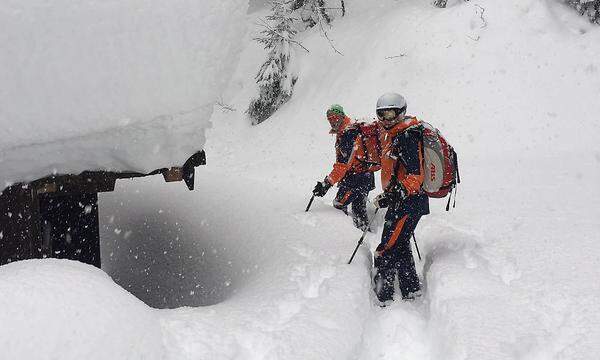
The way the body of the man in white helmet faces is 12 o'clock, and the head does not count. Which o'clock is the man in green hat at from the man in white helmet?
The man in green hat is roughly at 4 o'clock from the man in white helmet.

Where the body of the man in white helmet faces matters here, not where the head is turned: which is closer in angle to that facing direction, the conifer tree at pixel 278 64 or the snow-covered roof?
the snow-covered roof

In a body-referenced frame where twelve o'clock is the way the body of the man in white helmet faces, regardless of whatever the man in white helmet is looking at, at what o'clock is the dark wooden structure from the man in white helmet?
The dark wooden structure is roughly at 1 o'clock from the man in white helmet.

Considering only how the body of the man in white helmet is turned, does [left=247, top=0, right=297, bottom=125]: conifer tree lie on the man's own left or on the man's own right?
on the man's own right

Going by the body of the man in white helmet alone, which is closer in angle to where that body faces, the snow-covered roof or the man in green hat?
the snow-covered roof

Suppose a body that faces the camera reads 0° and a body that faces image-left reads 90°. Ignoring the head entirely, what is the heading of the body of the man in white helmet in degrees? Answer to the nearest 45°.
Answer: approximately 45°

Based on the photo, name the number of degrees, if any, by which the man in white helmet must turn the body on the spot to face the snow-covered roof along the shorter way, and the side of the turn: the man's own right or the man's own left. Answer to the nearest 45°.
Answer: approximately 45° to the man's own right

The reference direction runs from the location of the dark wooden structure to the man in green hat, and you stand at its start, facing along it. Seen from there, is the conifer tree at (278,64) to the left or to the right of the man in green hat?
left
